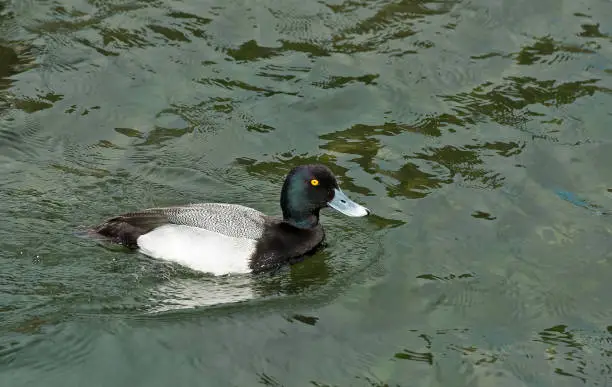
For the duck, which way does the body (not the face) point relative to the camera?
to the viewer's right
